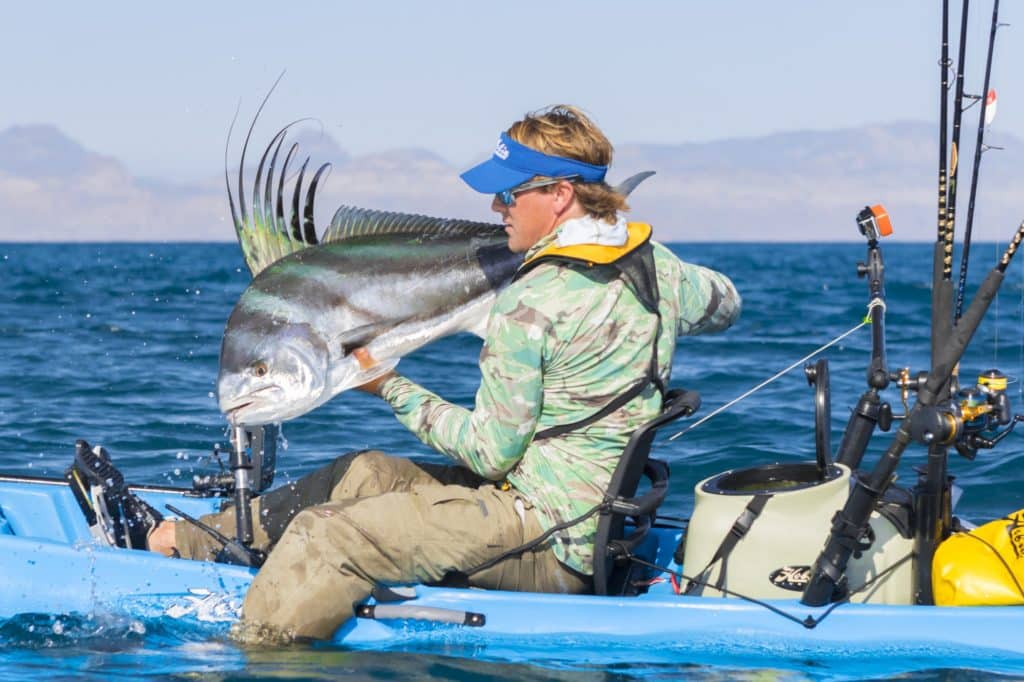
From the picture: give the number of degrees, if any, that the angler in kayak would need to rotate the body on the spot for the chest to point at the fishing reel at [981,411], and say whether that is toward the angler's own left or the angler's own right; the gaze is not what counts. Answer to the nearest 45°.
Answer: approximately 180°

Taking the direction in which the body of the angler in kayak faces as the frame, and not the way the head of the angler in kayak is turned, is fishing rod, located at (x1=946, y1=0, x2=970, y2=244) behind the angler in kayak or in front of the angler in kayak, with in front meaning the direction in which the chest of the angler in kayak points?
behind

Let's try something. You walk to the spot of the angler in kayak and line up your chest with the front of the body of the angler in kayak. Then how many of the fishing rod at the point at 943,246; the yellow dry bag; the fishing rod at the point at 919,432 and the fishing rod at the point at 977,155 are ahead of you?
0

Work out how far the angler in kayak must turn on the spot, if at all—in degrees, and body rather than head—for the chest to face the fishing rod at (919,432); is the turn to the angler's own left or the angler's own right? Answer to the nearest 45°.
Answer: approximately 180°

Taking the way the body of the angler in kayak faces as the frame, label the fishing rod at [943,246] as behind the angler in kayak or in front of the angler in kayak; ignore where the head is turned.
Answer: behind

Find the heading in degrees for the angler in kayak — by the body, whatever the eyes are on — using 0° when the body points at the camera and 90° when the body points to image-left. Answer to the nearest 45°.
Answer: approximately 90°

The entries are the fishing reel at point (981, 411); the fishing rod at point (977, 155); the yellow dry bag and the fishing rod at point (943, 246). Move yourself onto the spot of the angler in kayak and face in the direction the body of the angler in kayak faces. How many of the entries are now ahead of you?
0

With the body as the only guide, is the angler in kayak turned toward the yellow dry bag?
no
